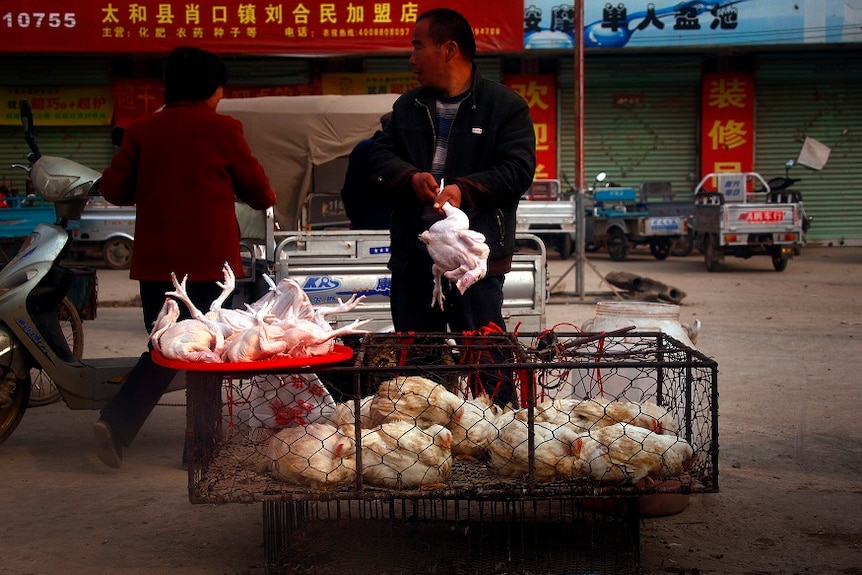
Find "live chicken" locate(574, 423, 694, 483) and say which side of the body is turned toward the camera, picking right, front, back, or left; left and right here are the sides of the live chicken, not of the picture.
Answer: left

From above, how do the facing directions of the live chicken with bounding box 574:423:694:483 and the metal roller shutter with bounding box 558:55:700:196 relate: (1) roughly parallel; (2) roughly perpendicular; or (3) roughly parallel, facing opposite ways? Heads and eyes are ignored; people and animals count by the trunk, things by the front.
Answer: roughly perpendicular

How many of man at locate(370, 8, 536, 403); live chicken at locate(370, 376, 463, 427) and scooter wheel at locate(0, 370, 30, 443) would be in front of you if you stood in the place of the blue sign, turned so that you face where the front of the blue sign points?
3

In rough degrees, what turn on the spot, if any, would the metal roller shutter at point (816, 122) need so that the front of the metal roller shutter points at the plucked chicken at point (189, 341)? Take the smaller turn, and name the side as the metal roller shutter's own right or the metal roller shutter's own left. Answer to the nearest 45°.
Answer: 0° — it already faces it

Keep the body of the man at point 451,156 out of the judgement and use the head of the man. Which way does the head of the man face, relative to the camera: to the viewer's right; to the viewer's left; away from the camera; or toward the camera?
to the viewer's left

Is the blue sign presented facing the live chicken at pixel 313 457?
yes

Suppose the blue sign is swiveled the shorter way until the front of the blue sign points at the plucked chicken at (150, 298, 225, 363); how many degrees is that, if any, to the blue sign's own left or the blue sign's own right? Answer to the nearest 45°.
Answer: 0° — it already faces it

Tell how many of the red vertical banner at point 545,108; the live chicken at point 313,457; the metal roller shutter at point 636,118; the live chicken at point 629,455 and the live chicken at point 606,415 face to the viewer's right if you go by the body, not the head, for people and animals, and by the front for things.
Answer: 2
